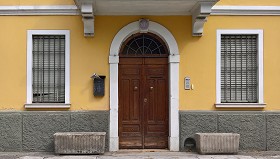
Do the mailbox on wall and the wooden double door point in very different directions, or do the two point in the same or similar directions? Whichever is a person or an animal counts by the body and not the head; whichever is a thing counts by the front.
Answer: same or similar directions

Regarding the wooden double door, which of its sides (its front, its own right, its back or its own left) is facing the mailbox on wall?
right

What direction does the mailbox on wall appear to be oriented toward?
toward the camera

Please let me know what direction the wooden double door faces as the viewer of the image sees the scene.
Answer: facing the viewer

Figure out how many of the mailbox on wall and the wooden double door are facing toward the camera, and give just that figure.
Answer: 2

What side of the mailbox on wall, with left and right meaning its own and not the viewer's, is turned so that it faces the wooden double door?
left
